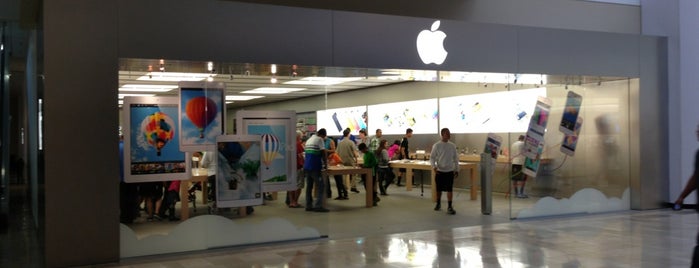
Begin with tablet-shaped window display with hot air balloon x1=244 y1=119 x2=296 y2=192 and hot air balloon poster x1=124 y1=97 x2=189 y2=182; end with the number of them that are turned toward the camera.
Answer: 2

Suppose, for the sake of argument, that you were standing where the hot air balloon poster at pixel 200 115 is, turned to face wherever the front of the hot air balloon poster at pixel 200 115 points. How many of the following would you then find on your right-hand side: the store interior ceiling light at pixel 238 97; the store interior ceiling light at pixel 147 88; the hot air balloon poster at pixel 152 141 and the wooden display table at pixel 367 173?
2

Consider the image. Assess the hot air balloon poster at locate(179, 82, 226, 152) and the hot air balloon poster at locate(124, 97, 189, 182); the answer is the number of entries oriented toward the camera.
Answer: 2

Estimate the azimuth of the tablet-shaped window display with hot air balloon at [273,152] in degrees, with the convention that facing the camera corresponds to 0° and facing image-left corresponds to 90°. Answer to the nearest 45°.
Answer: approximately 0°

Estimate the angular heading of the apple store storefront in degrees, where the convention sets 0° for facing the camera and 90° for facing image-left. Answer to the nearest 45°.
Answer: approximately 315°

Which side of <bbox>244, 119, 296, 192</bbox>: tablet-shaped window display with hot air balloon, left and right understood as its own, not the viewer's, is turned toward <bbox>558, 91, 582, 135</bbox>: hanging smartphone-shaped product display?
left

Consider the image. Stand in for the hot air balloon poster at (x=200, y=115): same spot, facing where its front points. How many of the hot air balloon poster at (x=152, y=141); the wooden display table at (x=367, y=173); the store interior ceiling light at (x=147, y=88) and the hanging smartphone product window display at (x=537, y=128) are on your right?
2

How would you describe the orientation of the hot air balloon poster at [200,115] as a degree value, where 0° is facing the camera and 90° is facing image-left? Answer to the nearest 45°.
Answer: approximately 0°
